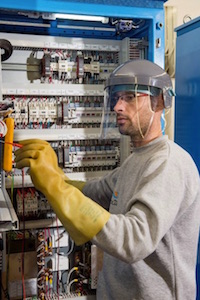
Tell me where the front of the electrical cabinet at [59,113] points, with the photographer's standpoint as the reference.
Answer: facing the viewer

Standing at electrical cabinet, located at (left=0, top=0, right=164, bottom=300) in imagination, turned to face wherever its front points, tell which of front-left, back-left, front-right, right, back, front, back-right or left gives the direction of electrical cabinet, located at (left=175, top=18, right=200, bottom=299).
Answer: left

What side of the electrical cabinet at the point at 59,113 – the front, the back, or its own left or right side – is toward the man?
front

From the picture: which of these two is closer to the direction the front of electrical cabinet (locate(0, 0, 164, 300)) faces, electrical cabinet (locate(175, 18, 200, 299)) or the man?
the man

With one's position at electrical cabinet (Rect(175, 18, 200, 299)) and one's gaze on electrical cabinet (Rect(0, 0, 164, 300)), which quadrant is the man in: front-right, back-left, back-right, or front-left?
front-left

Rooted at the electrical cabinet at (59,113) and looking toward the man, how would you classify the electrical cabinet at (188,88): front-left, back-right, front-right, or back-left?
front-left
